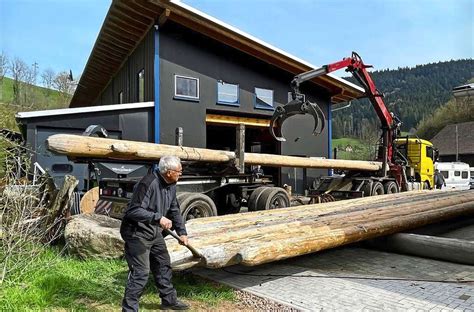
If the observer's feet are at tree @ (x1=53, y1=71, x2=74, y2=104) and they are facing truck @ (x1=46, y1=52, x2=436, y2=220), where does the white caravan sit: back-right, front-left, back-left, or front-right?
front-left

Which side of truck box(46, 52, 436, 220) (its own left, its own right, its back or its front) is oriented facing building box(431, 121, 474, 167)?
front

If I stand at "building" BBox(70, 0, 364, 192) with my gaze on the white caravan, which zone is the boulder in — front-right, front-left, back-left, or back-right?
back-right

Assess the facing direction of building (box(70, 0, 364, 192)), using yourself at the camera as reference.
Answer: facing the viewer and to the right of the viewer

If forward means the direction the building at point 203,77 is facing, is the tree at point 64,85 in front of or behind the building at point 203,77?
behind

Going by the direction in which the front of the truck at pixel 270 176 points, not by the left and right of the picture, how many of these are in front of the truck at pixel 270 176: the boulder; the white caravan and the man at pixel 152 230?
1

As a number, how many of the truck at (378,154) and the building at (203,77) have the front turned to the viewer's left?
0

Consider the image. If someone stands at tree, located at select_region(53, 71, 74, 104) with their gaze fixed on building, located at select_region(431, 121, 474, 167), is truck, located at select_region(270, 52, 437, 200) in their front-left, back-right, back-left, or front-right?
front-right

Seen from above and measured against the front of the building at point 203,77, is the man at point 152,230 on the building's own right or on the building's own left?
on the building's own right

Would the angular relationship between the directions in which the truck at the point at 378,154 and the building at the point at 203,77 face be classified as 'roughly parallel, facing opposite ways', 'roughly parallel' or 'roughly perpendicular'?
roughly perpendicular

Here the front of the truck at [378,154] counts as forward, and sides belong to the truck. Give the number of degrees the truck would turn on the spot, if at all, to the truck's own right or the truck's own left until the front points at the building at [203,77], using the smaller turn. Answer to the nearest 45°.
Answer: approximately 135° to the truck's own left

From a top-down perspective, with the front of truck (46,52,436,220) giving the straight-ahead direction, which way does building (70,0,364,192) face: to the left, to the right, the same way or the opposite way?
to the right

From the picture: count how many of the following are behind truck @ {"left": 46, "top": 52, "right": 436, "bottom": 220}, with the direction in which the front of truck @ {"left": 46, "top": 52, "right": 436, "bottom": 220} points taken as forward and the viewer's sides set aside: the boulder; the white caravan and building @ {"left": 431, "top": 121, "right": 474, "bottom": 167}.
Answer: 1

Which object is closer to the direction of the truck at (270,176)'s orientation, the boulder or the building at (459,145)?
the building

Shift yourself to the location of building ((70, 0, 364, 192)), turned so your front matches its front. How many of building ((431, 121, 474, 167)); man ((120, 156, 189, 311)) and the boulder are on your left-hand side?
1

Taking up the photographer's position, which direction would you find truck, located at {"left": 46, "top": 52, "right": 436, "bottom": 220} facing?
facing away from the viewer and to the right of the viewer

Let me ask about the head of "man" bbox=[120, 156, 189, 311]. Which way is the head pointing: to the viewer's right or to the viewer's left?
to the viewer's right

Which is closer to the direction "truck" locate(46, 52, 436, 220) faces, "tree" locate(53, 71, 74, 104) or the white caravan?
the white caravan
